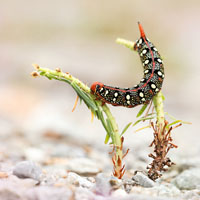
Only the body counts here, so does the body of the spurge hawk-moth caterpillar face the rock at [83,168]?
yes

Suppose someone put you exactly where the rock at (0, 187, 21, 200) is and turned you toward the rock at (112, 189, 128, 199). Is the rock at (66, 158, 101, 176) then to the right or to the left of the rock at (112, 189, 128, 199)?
left

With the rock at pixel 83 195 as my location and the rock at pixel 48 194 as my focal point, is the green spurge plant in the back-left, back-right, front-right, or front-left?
back-right

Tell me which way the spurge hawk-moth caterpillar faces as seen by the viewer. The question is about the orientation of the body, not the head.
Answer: to the viewer's left
